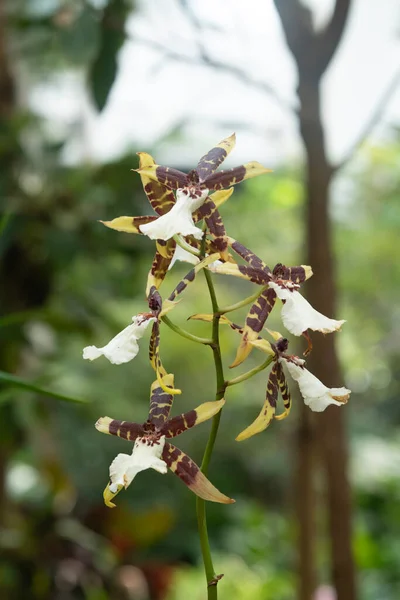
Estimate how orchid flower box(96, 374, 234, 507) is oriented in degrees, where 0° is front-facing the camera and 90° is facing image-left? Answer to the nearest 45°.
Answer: approximately 45°

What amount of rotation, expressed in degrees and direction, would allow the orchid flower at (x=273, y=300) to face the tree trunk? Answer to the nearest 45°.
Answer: approximately 135° to its left

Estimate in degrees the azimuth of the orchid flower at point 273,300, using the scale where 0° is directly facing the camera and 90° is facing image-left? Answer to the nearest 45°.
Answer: approximately 315°

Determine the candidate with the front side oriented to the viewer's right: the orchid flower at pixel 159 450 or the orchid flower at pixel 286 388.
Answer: the orchid flower at pixel 286 388

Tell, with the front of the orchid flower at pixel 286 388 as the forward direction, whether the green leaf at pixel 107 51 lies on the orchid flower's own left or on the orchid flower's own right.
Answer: on the orchid flower's own left
